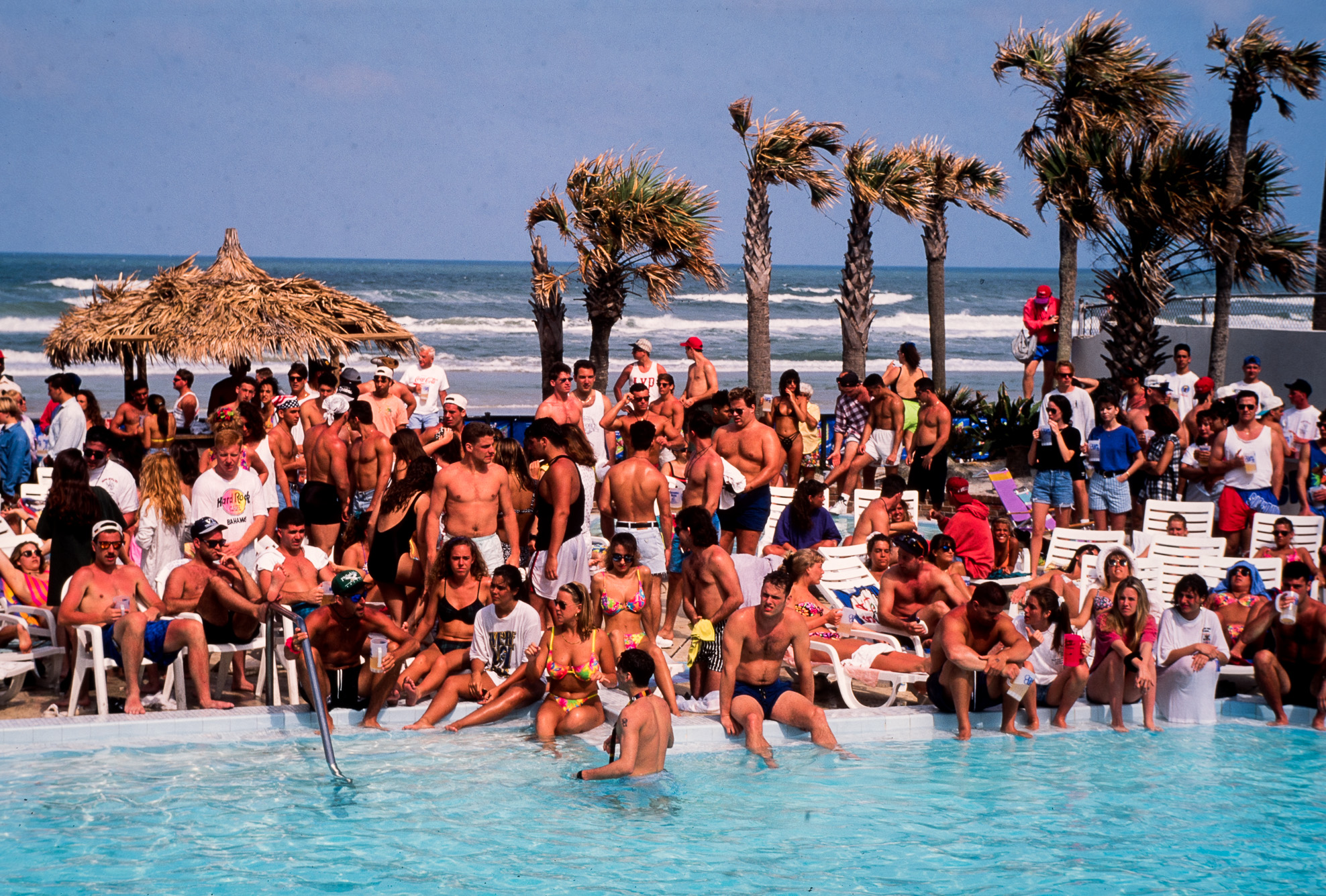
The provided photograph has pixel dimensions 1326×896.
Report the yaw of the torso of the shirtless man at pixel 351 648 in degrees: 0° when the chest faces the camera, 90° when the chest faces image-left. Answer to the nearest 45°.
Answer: approximately 0°

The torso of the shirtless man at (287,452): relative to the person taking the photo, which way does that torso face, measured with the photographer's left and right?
facing the viewer and to the right of the viewer

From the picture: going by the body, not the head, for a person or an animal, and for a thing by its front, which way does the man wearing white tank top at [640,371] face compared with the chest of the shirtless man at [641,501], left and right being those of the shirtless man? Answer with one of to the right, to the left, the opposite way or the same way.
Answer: the opposite way

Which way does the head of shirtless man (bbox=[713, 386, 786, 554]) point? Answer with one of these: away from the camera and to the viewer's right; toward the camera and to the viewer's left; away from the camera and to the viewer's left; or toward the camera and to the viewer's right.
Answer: toward the camera and to the viewer's left

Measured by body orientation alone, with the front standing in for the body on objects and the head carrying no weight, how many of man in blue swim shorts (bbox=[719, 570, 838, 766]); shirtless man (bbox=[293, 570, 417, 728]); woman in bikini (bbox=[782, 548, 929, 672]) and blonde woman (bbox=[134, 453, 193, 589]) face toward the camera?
2

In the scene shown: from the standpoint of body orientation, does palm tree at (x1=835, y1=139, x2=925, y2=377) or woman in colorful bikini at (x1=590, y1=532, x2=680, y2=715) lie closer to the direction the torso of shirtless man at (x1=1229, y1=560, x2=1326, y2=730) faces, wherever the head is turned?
the woman in colorful bikini

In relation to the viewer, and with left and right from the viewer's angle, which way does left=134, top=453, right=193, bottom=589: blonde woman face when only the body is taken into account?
facing away from the viewer

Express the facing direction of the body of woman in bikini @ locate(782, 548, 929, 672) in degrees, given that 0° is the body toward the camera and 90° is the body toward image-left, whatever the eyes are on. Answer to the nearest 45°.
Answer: approximately 270°
